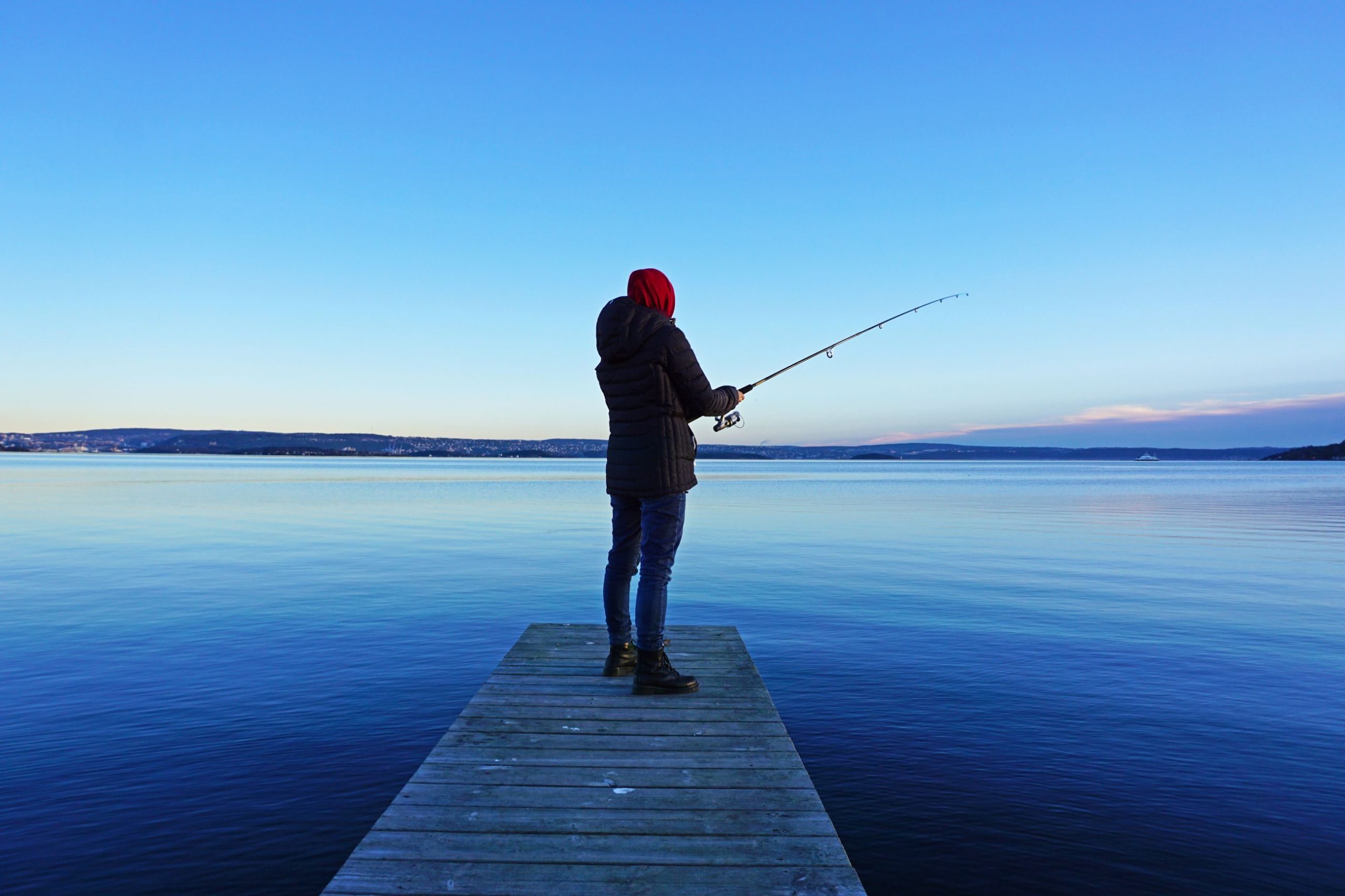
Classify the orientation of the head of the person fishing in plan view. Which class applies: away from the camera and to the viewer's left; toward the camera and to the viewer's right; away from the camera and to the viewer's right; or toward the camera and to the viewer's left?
away from the camera and to the viewer's right

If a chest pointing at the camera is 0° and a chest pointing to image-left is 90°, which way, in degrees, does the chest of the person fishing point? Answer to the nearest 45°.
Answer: approximately 225°
